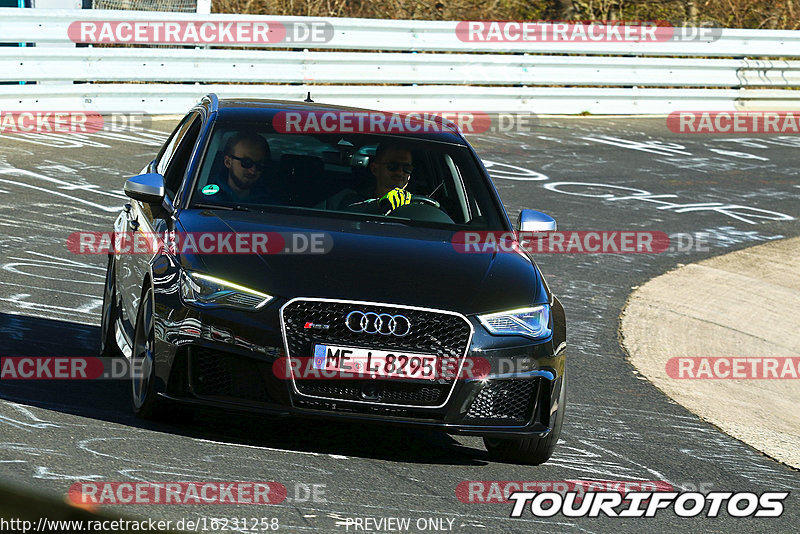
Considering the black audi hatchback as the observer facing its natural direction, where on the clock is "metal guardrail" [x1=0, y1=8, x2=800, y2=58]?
The metal guardrail is roughly at 6 o'clock from the black audi hatchback.

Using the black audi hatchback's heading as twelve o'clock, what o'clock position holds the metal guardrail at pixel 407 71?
The metal guardrail is roughly at 6 o'clock from the black audi hatchback.

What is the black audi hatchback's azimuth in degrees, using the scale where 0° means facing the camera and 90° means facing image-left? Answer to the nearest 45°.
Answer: approximately 0°
